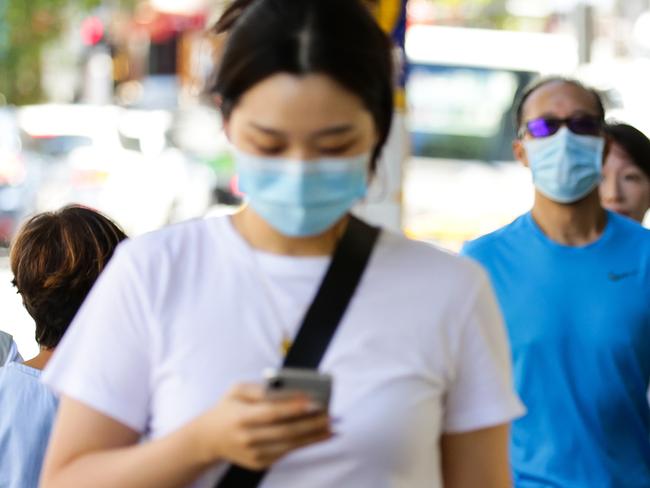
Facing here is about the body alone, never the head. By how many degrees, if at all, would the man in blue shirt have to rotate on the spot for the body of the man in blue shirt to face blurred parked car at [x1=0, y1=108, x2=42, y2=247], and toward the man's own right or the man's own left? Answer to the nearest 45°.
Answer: approximately 135° to the man's own right

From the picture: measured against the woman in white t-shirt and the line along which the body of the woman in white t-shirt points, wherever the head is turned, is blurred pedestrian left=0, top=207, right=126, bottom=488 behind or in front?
behind

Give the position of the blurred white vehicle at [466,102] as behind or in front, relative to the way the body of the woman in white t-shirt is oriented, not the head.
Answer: behind

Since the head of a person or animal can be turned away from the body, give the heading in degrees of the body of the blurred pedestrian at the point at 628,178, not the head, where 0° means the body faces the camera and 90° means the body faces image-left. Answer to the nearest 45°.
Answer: approximately 45°

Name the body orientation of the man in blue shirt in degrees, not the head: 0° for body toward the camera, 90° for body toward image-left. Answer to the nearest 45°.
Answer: approximately 0°

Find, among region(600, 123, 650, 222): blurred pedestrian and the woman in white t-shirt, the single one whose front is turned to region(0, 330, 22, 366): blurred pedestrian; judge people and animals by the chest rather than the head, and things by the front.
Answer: region(600, 123, 650, 222): blurred pedestrian

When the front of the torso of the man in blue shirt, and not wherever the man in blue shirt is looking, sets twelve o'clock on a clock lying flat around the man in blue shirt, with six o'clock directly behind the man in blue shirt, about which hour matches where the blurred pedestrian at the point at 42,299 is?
The blurred pedestrian is roughly at 2 o'clock from the man in blue shirt.
